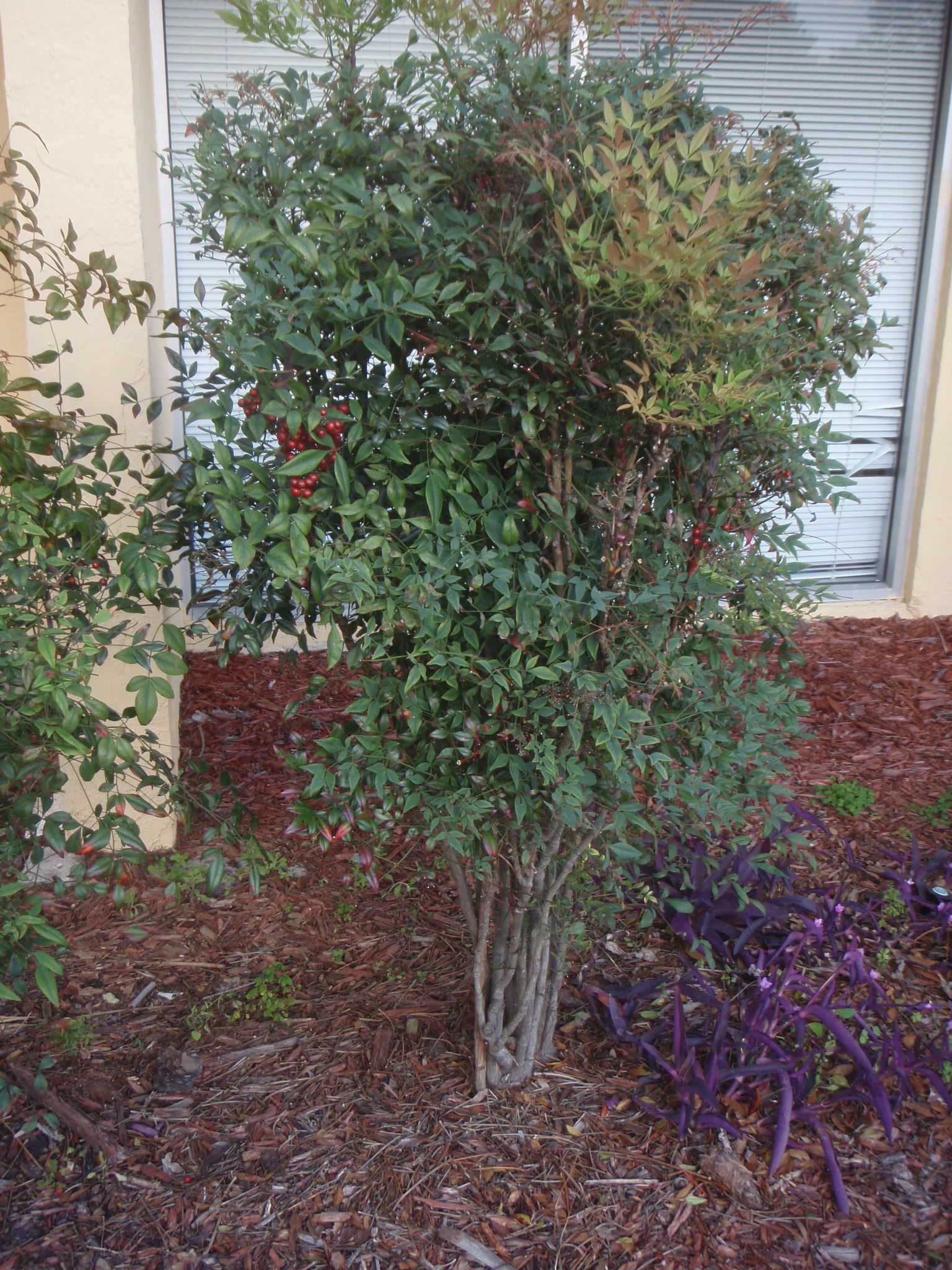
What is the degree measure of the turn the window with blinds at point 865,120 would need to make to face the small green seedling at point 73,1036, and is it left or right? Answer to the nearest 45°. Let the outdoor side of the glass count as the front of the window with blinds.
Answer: approximately 45° to its right

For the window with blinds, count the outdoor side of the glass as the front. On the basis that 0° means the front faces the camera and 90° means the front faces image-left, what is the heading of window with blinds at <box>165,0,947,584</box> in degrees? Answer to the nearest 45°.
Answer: approximately 0°

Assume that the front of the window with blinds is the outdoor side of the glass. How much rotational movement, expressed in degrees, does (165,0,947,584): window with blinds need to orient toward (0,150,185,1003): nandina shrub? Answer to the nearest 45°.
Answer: approximately 45° to its right
